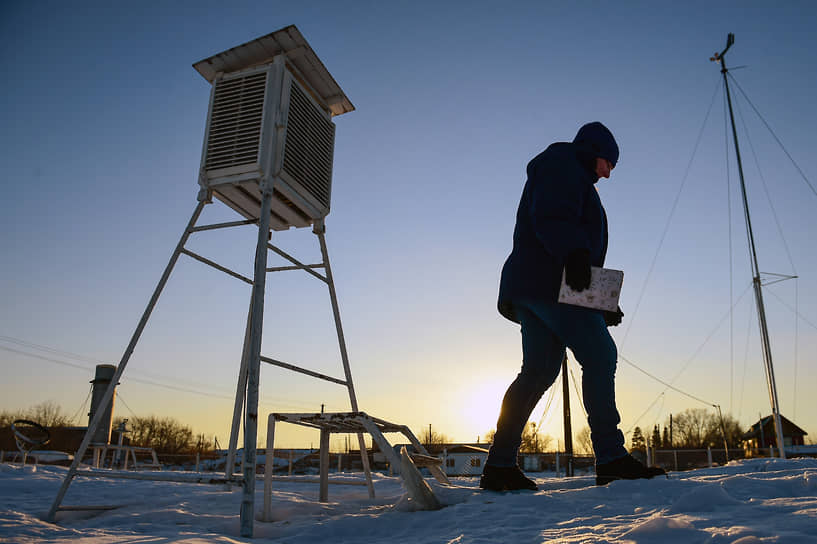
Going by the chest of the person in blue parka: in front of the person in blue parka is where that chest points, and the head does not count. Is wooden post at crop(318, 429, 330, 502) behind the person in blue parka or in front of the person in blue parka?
behind

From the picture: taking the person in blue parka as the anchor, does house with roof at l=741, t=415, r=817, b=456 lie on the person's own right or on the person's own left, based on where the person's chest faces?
on the person's own left

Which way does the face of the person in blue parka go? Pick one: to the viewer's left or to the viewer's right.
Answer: to the viewer's right

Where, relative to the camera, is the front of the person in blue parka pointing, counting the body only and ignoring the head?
to the viewer's right

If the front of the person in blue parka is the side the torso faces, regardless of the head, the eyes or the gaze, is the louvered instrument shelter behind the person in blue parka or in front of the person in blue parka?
behind

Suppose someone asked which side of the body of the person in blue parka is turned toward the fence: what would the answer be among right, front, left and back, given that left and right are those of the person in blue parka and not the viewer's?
left

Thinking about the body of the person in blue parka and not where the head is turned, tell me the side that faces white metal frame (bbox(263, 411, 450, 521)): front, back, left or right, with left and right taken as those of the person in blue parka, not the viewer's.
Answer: back

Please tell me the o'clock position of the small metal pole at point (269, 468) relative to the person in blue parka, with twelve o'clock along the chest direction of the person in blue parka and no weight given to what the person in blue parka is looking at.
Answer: The small metal pole is roughly at 6 o'clock from the person in blue parka.
